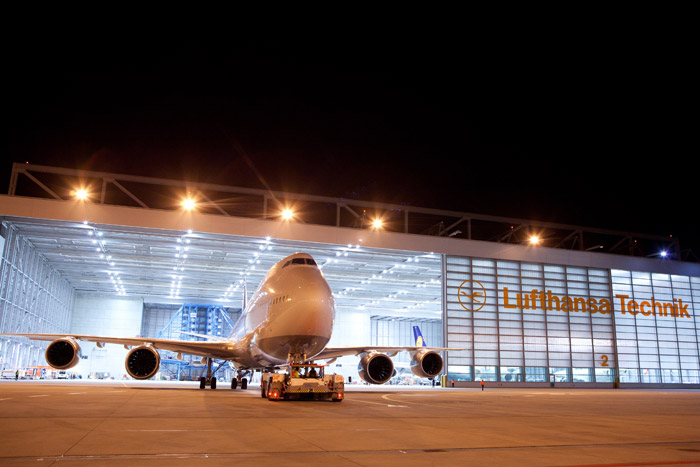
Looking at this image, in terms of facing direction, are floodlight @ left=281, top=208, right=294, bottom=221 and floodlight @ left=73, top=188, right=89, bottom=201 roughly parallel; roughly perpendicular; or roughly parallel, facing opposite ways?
roughly parallel

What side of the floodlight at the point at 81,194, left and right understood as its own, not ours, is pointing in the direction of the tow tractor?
front

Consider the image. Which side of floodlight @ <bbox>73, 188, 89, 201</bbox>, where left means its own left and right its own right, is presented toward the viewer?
front

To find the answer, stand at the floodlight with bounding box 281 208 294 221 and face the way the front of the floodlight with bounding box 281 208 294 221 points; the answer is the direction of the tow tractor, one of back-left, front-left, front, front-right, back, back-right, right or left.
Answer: front

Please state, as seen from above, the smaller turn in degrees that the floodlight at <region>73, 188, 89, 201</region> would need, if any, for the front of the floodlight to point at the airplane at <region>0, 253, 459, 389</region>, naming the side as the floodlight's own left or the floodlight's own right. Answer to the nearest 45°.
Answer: approximately 45° to the floodlight's own left

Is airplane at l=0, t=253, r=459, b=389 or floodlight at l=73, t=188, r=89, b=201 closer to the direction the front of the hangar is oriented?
the airplane

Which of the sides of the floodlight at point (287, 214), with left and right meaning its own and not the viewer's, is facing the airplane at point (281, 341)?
front

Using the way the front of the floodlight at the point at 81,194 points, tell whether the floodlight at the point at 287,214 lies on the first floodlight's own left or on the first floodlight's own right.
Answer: on the first floodlight's own left

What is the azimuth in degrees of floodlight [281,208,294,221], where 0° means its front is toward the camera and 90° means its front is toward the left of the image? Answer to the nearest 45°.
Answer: approximately 0°

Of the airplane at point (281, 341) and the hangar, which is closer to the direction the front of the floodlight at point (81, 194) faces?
the airplane

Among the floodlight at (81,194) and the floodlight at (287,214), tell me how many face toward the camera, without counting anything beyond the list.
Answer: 2

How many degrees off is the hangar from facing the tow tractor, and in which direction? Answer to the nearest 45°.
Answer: approximately 45° to its right

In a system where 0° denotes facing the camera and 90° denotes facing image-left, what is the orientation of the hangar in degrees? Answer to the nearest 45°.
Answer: approximately 315°
